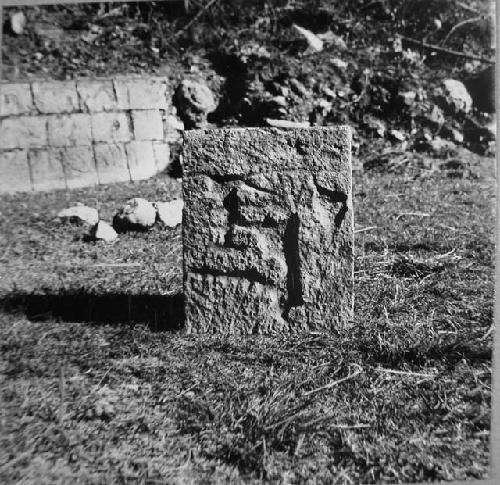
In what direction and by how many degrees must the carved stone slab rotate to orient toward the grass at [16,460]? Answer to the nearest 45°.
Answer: approximately 45° to its right

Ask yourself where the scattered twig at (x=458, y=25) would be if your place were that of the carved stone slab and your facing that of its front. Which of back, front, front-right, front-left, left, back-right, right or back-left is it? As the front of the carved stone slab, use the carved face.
back-left

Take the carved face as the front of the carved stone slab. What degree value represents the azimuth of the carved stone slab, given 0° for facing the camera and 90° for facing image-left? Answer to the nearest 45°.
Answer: approximately 0°

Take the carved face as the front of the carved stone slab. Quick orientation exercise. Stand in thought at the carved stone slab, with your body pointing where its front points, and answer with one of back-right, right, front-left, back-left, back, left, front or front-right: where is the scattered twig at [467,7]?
back-left

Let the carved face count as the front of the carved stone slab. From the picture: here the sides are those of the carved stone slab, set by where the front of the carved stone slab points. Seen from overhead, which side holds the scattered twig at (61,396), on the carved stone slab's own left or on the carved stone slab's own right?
on the carved stone slab's own right

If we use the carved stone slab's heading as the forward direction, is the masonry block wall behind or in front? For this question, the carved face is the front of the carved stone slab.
behind

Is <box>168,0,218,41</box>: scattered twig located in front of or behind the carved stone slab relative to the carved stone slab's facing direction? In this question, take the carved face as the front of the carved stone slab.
behind
